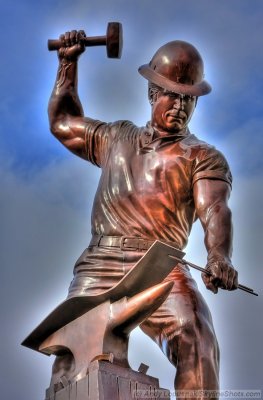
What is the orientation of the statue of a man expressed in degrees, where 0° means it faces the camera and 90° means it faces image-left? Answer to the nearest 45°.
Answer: approximately 0°
